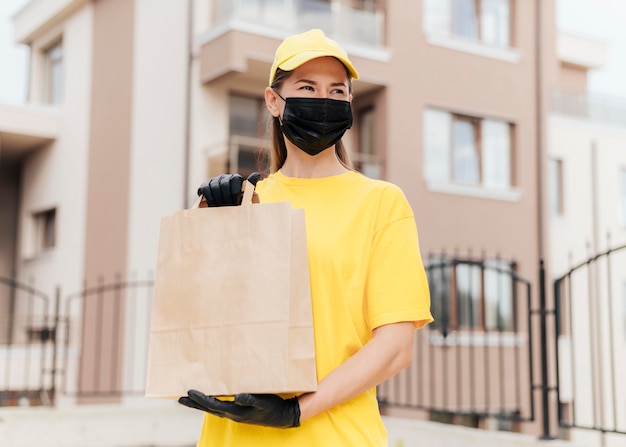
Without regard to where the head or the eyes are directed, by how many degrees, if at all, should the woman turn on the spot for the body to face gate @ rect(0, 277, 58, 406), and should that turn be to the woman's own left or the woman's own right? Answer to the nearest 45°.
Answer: approximately 135° to the woman's own right

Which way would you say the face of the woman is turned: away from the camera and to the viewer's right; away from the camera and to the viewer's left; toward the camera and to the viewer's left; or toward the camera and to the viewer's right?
toward the camera and to the viewer's right

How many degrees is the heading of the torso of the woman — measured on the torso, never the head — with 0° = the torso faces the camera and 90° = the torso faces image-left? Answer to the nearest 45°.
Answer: approximately 45°

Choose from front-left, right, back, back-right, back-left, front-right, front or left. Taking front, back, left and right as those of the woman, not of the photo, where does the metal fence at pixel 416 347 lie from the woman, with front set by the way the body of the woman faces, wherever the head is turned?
back-right

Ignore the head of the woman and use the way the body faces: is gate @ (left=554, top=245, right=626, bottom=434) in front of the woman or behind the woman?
behind

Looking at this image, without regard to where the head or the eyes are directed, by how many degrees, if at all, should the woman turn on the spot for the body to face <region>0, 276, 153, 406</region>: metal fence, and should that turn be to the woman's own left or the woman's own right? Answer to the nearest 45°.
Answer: approximately 135° to the woman's own right

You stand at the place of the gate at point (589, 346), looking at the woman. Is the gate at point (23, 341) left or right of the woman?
right
